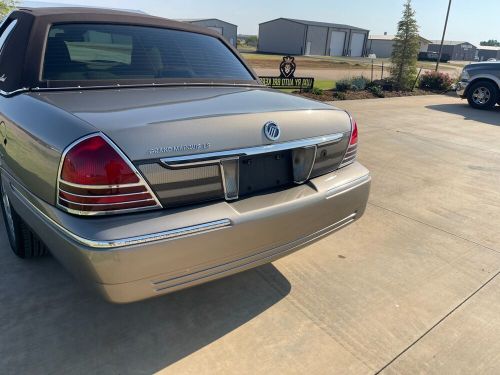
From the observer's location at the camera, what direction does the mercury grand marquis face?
facing away from the viewer and to the left of the viewer

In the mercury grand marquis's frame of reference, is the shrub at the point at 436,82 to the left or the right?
on its right

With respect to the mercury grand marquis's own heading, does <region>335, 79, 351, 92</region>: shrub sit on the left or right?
on its right

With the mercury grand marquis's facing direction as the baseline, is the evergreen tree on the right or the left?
on its right

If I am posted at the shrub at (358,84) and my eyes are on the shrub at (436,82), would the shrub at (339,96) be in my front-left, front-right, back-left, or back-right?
back-right

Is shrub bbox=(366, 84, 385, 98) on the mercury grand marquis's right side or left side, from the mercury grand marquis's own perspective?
on its right
